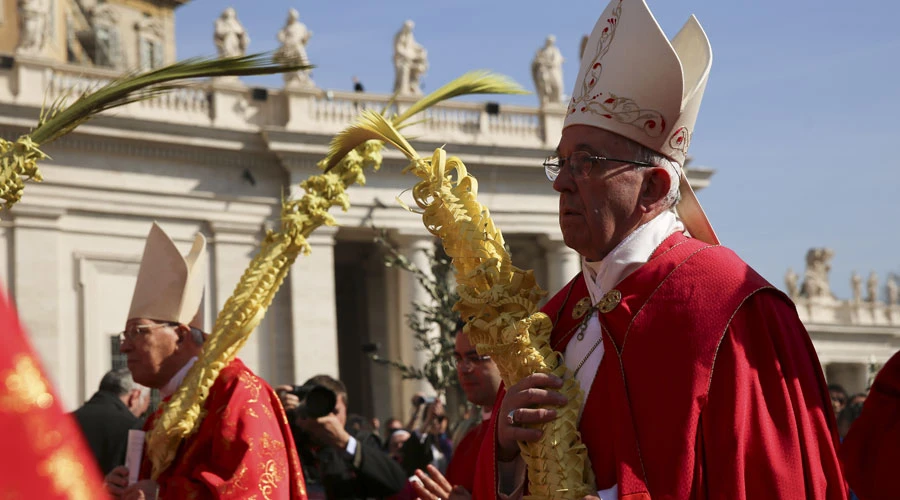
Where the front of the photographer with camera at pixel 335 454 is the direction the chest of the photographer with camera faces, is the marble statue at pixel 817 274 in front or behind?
behind

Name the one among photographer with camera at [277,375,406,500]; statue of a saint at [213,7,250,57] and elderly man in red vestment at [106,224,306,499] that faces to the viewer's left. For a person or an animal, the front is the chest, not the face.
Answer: the elderly man in red vestment

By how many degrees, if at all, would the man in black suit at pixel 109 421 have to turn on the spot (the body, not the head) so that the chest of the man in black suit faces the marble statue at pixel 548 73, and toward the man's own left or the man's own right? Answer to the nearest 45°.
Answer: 0° — they already face it

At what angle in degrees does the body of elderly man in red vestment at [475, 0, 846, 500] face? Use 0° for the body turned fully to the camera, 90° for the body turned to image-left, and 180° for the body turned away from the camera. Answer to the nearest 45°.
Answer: approximately 45°

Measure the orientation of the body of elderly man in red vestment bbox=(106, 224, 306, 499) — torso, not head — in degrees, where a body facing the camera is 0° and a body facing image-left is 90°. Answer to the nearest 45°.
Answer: approximately 90°

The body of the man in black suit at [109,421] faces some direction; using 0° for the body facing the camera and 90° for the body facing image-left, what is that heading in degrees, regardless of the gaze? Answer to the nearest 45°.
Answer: approximately 225°

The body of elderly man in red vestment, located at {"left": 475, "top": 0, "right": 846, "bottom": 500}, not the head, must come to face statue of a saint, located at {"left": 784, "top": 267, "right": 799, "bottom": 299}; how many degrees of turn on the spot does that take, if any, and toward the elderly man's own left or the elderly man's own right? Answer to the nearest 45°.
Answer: approximately 135° to the elderly man's own right

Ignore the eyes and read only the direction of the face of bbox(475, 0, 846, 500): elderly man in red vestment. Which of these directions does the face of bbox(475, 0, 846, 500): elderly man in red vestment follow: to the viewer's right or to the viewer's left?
to the viewer's left

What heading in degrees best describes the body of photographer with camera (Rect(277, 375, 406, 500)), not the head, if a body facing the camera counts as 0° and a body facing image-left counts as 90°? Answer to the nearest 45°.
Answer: approximately 0°

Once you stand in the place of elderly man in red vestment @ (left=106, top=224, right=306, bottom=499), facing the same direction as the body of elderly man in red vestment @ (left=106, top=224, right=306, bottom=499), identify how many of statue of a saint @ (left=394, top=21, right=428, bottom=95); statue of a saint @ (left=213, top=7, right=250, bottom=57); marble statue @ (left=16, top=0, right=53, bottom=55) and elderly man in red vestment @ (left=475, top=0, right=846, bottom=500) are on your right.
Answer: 3
